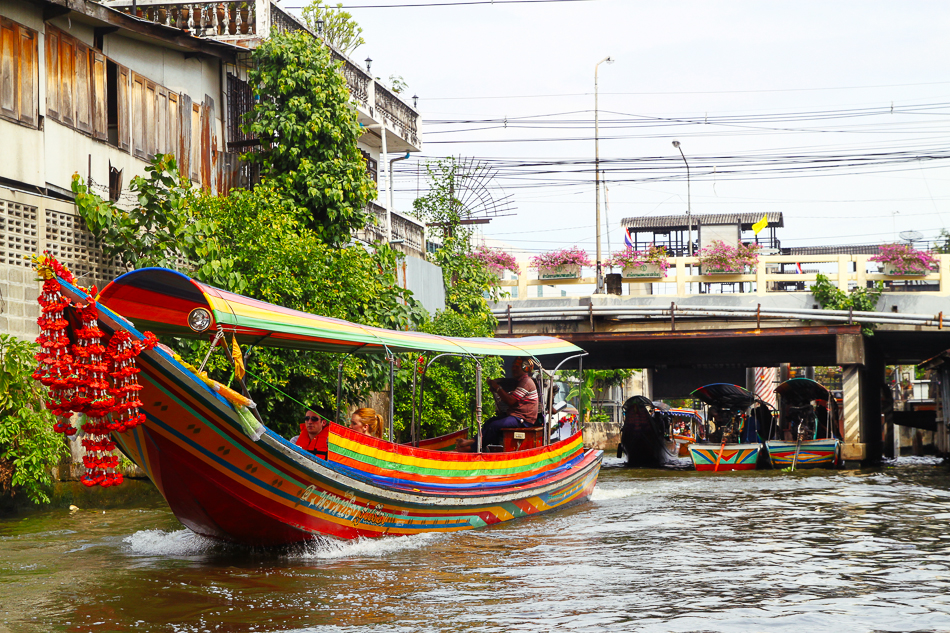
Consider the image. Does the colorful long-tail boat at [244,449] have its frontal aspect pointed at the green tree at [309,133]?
no

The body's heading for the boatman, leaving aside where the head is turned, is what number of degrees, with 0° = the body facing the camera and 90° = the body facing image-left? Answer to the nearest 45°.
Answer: approximately 90°

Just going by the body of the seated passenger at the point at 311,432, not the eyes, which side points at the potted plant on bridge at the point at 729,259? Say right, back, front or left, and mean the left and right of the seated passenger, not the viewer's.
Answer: back

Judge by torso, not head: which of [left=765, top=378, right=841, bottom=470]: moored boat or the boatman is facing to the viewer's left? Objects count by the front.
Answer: the boatman

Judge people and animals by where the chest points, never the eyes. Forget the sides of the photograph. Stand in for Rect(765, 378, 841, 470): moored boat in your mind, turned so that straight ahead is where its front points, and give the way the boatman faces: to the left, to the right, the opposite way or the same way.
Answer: to the left

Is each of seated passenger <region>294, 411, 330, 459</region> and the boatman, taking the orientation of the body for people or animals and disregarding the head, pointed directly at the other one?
no

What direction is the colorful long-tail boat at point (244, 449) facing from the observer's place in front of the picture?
facing the viewer and to the left of the viewer

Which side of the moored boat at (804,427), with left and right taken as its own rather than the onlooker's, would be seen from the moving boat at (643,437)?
left

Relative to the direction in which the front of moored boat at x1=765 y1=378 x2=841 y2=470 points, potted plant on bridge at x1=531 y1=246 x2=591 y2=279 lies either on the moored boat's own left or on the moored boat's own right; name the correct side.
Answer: on the moored boat's own left

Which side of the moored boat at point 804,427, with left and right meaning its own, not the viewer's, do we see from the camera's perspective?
back

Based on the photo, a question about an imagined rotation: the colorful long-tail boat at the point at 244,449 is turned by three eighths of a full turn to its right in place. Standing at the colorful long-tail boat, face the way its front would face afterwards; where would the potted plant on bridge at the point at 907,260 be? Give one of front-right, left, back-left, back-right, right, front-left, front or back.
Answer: front-right

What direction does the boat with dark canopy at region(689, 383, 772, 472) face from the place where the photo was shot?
facing away from the viewer

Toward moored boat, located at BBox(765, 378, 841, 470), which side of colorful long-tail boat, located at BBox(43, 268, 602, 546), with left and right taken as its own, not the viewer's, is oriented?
back
